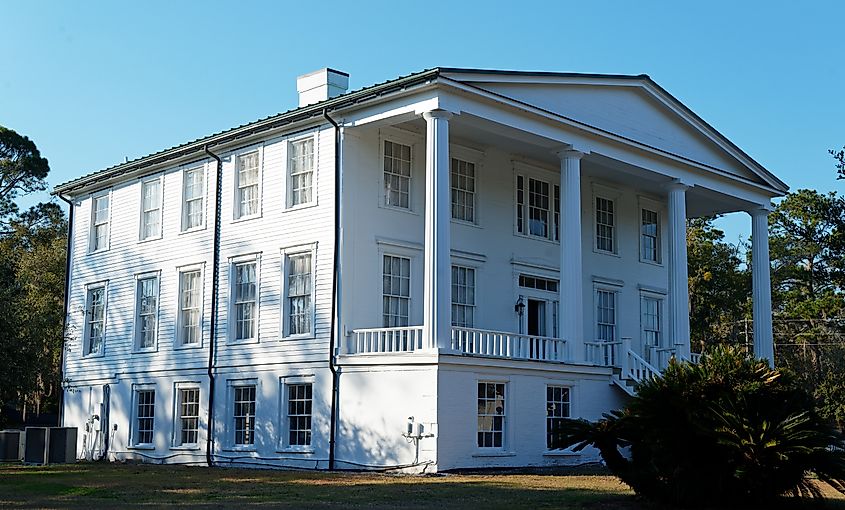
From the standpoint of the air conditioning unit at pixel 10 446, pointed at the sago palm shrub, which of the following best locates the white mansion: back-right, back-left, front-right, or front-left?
front-left

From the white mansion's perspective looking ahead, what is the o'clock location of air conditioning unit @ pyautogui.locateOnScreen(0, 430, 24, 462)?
The air conditioning unit is roughly at 5 o'clock from the white mansion.

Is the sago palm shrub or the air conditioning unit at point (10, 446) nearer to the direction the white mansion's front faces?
the sago palm shrub

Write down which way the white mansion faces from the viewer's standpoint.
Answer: facing the viewer and to the right of the viewer

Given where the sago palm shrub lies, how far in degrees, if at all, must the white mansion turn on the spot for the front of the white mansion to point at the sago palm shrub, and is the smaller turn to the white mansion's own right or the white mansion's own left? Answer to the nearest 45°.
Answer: approximately 45° to the white mansion's own right

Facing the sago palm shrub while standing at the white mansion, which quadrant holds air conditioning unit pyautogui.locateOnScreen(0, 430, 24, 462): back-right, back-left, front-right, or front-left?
back-right

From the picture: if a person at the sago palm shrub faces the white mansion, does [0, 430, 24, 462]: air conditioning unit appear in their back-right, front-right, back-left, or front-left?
front-left

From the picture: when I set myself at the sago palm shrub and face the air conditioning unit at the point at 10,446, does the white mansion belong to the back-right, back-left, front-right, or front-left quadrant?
front-right

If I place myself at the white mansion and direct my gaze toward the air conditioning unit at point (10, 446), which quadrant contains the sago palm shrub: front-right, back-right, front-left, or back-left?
back-left
